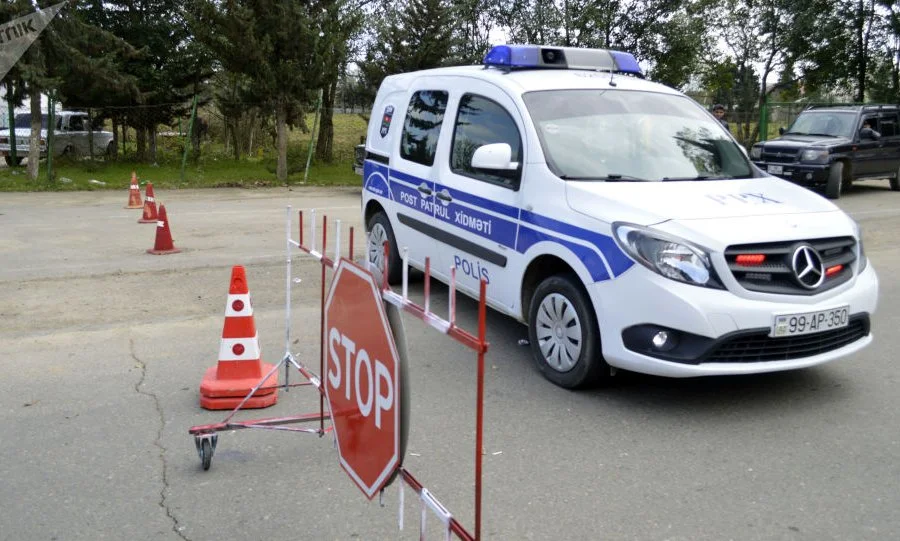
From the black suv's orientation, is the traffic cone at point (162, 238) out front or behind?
out front

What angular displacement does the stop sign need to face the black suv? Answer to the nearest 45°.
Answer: approximately 180°

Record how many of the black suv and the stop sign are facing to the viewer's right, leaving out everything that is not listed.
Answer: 0

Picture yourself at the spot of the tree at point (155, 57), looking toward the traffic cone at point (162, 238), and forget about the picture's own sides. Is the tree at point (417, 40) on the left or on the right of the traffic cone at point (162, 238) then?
left

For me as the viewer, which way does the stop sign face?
facing the viewer and to the left of the viewer

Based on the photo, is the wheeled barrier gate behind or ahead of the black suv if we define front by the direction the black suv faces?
ahead

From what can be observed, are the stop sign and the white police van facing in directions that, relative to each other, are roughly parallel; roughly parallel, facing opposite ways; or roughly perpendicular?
roughly perpendicular

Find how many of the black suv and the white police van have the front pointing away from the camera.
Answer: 0

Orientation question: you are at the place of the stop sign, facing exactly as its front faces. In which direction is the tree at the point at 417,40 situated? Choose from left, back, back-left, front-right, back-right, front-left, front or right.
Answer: back-right

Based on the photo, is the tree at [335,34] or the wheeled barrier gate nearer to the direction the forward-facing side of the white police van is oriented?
the wheeled barrier gate

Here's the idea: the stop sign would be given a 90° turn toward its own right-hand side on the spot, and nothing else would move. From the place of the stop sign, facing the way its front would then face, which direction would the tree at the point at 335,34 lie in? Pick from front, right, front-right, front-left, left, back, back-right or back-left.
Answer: front-right

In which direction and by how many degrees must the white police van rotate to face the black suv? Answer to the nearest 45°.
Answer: approximately 135° to its left

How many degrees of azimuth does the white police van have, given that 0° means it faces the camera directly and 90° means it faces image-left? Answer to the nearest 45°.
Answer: approximately 315°

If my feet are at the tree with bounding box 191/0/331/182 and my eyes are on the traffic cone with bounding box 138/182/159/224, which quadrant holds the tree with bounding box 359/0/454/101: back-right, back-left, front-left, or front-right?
back-left

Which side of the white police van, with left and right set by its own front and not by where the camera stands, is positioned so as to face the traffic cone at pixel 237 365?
right

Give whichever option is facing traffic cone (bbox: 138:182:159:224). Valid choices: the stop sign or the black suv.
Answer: the black suv

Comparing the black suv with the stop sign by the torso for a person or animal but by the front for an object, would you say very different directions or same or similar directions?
same or similar directions
